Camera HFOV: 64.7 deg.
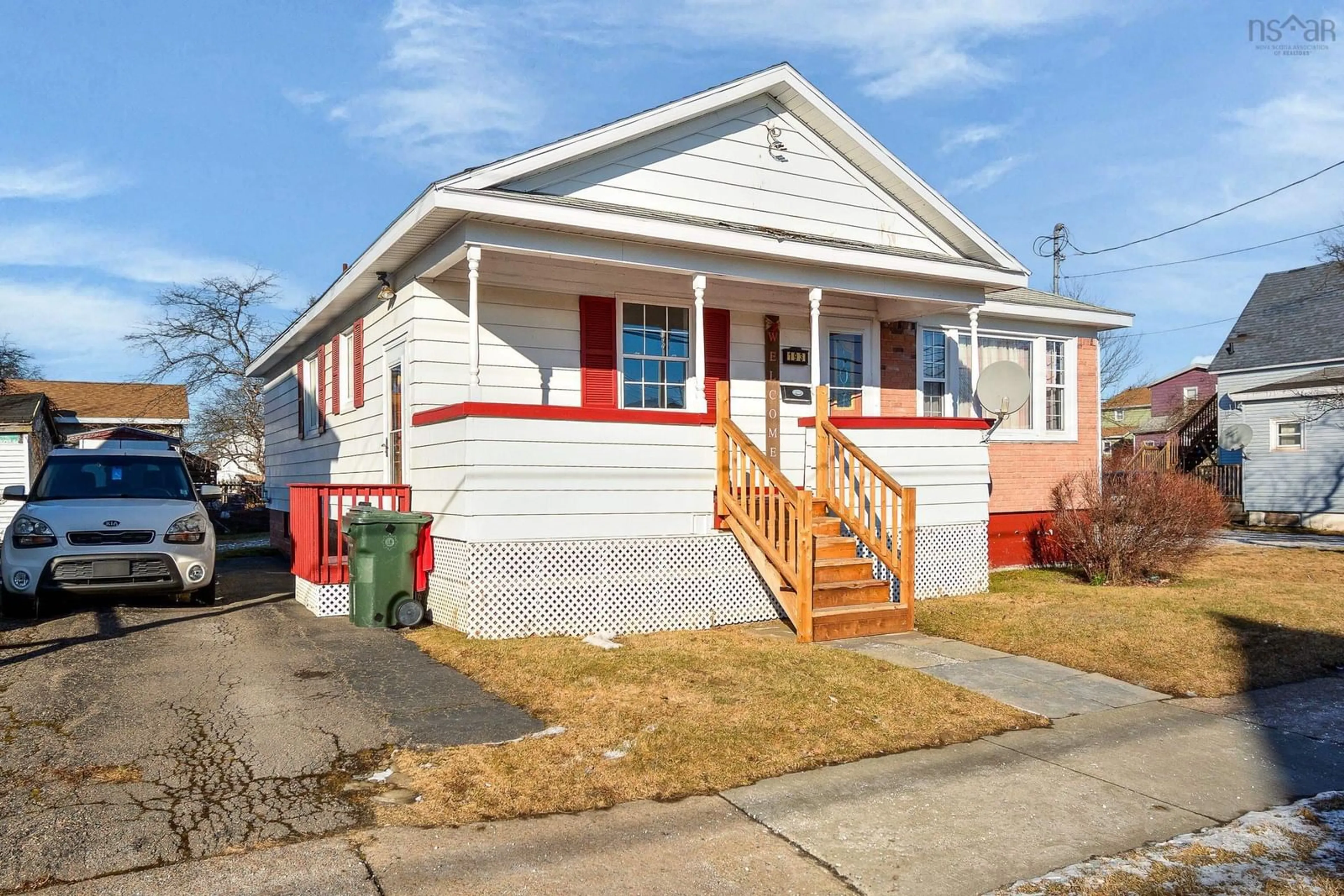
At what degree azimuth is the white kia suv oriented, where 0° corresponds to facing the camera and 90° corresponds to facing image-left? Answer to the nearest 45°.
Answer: approximately 0°

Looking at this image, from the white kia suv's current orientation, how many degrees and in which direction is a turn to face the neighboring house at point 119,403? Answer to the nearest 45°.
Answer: approximately 180°

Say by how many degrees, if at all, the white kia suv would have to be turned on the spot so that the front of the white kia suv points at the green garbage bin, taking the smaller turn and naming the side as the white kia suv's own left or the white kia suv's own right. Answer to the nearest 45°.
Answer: approximately 45° to the white kia suv's own left

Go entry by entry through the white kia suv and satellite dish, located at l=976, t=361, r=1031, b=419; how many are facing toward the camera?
2

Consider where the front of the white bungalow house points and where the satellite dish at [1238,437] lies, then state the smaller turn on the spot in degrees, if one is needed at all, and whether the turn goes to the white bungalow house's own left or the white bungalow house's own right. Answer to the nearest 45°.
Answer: approximately 90° to the white bungalow house's own left

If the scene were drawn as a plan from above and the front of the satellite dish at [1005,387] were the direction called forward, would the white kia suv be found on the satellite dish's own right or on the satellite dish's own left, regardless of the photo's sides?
on the satellite dish's own right

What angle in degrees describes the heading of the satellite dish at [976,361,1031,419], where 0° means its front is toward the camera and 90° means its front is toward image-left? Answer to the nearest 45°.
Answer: approximately 0°

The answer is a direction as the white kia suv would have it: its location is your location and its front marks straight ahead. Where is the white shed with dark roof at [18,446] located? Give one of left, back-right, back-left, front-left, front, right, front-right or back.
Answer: back

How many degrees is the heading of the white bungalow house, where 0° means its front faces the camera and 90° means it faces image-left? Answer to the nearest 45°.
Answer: approximately 315°

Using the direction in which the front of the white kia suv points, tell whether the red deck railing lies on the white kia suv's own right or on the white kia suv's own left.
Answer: on the white kia suv's own left
